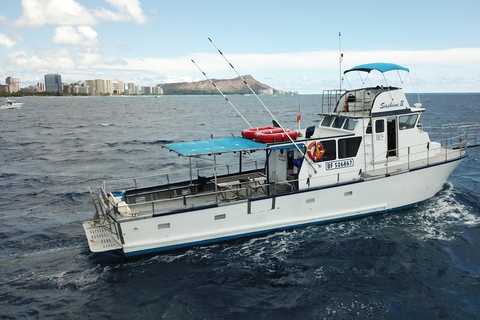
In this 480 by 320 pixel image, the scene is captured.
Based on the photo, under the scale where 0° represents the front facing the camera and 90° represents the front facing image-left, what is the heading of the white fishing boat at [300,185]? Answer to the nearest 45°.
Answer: approximately 225°
